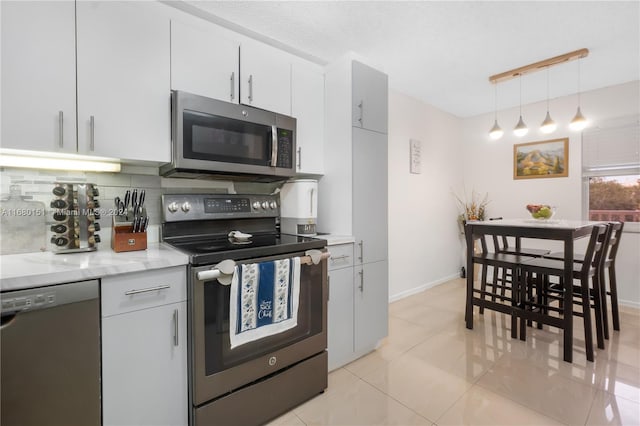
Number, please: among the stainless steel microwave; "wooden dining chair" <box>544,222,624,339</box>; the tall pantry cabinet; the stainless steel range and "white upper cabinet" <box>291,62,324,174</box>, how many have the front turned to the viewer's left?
1

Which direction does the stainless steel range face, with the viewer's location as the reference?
facing the viewer and to the right of the viewer

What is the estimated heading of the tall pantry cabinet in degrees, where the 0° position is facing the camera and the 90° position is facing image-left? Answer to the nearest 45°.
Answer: approximately 315°

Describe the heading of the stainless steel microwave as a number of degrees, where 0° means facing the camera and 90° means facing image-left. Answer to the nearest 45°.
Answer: approximately 315°

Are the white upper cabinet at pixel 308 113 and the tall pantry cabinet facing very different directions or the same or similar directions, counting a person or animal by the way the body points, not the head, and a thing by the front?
same or similar directions

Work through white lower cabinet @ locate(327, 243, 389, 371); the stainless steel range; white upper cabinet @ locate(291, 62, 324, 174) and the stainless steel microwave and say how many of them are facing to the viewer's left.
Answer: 0

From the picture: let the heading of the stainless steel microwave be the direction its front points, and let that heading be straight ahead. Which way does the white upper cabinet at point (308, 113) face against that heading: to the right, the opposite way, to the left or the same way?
the same way

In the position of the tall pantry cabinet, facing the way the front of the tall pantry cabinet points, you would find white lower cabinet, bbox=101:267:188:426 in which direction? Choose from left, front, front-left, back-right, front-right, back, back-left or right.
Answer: right

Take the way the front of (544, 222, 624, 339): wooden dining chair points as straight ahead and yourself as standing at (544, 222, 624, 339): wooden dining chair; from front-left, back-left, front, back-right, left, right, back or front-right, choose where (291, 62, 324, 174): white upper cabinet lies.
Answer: front-left

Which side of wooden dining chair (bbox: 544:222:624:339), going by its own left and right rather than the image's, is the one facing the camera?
left

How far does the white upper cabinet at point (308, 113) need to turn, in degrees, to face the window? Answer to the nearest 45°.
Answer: approximately 45° to its left

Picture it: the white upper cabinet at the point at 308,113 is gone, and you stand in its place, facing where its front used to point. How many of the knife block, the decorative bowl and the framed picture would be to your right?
1

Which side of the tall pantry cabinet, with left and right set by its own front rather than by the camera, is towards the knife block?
right

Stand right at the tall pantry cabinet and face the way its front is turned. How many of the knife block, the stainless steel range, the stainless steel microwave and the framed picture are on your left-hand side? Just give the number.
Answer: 1

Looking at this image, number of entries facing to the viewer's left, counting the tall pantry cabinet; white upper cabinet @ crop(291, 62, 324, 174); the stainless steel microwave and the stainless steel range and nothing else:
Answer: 0
